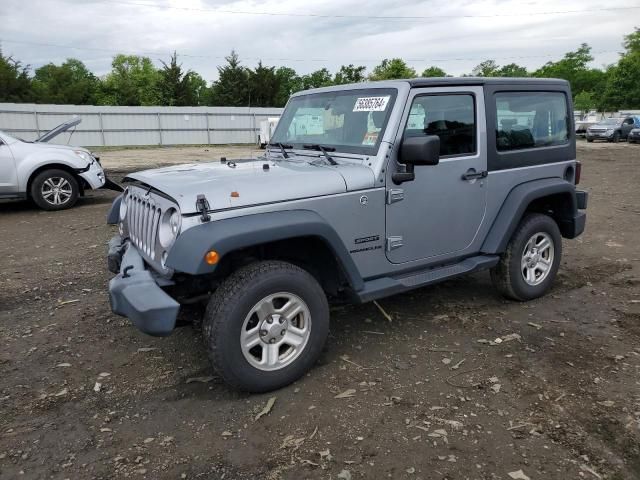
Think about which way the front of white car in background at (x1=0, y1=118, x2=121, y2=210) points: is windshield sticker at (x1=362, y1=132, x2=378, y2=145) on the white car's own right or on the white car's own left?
on the white car's own right

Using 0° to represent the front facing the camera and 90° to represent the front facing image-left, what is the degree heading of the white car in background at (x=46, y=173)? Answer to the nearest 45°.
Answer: approximately 270°

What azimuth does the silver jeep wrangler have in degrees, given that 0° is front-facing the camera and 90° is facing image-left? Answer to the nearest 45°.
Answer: approximately 45°

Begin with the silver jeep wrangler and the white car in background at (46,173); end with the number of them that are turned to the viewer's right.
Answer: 1

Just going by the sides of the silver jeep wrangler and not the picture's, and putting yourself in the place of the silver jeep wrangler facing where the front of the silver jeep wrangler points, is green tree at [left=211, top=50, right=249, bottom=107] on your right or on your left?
on your right

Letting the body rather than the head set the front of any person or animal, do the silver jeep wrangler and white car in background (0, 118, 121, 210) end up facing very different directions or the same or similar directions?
very different directions

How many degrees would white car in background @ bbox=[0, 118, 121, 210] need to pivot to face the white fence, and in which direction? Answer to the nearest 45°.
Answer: approximately 90° to its left

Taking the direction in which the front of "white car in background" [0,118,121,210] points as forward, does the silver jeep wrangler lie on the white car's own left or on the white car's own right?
on the white car's own right
